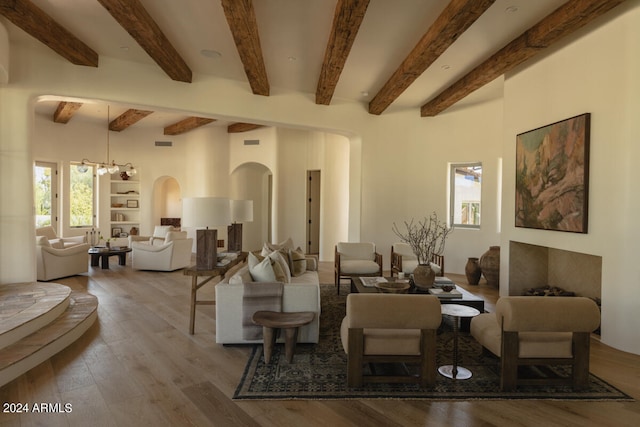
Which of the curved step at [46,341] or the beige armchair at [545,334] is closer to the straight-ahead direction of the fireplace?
the curved step

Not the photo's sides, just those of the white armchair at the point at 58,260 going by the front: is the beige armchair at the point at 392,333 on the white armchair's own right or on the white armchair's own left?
on the white armchair's own right

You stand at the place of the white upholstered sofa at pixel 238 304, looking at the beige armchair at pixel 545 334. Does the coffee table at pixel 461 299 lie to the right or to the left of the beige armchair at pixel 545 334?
left

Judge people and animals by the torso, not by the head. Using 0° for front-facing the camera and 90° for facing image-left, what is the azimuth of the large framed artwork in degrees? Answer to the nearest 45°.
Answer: approximately 45°

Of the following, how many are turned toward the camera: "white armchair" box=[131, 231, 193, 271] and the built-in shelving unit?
1

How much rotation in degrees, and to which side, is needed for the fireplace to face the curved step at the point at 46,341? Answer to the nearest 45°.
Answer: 0° — it already faces it

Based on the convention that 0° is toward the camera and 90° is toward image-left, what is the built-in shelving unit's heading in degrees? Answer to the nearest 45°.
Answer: approximately 0°

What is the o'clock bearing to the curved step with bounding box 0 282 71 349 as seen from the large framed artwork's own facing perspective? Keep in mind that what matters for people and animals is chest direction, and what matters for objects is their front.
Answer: The curved step is roughly at 12 o'clock from the large framed artwork.

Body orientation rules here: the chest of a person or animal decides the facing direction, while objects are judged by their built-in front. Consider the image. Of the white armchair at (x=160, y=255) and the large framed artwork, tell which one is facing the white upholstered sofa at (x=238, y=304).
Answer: the large framed artwork
